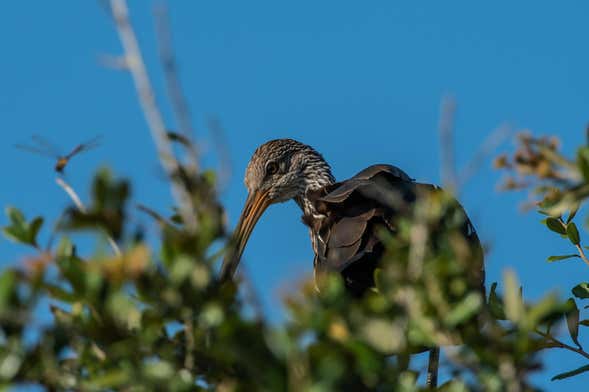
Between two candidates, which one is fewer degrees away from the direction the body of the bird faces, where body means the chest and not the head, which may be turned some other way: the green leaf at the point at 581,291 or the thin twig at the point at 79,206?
the thin twig

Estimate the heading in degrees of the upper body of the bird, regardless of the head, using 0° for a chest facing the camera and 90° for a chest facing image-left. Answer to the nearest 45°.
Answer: approximately 90°

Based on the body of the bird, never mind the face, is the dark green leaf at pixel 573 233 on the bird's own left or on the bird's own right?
on the bird's own left
